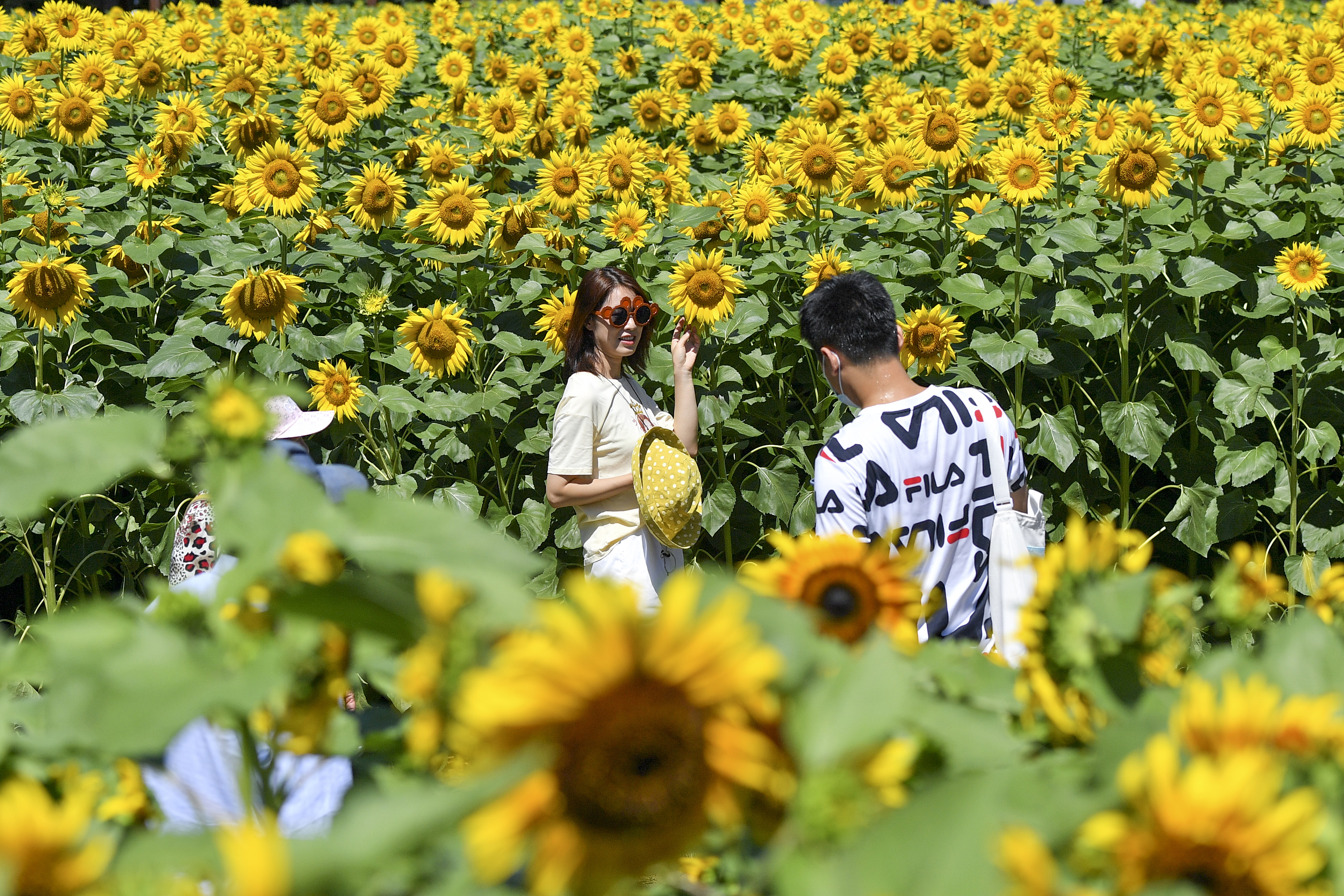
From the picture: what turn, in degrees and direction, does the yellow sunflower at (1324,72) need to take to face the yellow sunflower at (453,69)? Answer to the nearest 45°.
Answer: approximately 90° to its right

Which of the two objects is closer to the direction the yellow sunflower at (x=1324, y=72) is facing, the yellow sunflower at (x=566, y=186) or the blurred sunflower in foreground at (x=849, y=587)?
the blurred sunflower in foreground

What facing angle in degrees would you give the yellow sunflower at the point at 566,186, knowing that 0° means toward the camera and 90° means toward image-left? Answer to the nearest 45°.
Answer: approximately 0°

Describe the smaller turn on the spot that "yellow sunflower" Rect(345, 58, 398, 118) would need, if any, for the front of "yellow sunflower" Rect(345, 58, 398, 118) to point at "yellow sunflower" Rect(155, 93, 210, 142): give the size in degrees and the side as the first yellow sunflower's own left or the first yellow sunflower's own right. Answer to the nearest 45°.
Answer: approximately 45° to the first yellow sunflower's own right

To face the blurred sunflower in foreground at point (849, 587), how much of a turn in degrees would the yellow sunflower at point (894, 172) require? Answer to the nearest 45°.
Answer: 0° — it already faces it

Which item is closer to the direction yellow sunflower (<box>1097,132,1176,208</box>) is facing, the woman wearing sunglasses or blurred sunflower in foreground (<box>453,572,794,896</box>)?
the blurred sunflower in foreground

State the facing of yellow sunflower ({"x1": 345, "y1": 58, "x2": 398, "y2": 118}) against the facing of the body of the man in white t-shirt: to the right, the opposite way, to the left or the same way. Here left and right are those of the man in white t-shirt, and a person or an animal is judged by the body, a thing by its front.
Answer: the opposite way

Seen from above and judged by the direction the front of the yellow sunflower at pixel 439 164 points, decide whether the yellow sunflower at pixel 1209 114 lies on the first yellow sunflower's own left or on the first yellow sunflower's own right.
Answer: on the first yellow sunflower's own left

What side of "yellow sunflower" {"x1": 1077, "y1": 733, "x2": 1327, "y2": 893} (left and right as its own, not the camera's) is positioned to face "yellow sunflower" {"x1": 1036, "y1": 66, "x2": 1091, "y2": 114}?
back

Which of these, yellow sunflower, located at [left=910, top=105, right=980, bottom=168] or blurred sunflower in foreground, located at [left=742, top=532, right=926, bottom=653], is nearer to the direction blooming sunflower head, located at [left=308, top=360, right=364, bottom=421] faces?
the blurred sunflower in foreground

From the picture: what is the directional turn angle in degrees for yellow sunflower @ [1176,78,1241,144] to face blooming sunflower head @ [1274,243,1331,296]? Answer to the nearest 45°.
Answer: approximately 45° to its left
